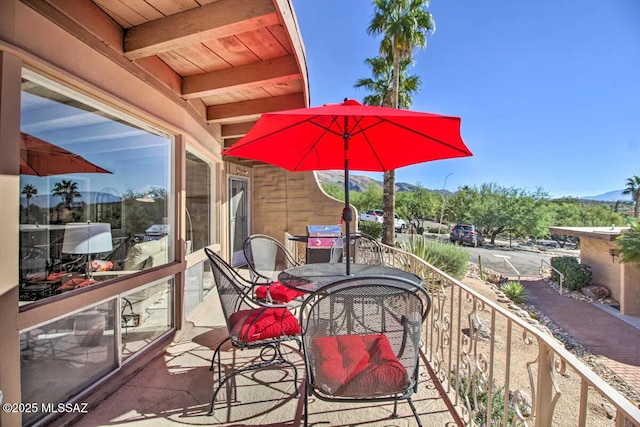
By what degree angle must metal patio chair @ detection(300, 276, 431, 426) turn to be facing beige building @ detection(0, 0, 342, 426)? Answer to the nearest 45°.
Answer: approximately 90° to its left

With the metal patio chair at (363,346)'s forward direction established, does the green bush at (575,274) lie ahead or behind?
ahead

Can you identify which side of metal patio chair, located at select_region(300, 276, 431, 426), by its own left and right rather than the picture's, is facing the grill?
front

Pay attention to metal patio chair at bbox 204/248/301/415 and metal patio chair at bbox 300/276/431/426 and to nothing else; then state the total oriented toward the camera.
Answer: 0

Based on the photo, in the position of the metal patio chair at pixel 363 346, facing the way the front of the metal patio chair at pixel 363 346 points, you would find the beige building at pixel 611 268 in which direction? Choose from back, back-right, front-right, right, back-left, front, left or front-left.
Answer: front-right

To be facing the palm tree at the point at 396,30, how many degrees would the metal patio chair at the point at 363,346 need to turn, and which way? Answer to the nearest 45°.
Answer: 0° — it already faces it

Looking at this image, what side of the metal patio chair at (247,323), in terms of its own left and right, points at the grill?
left

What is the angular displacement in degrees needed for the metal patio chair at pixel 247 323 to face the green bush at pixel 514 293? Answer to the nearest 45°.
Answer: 0° — it already faces it

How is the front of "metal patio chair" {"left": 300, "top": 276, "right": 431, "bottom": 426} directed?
away from the camera

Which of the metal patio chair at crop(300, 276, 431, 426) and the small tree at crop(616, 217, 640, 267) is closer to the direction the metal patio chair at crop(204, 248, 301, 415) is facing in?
the small tree

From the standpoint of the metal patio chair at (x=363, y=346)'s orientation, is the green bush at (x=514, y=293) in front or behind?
in front
